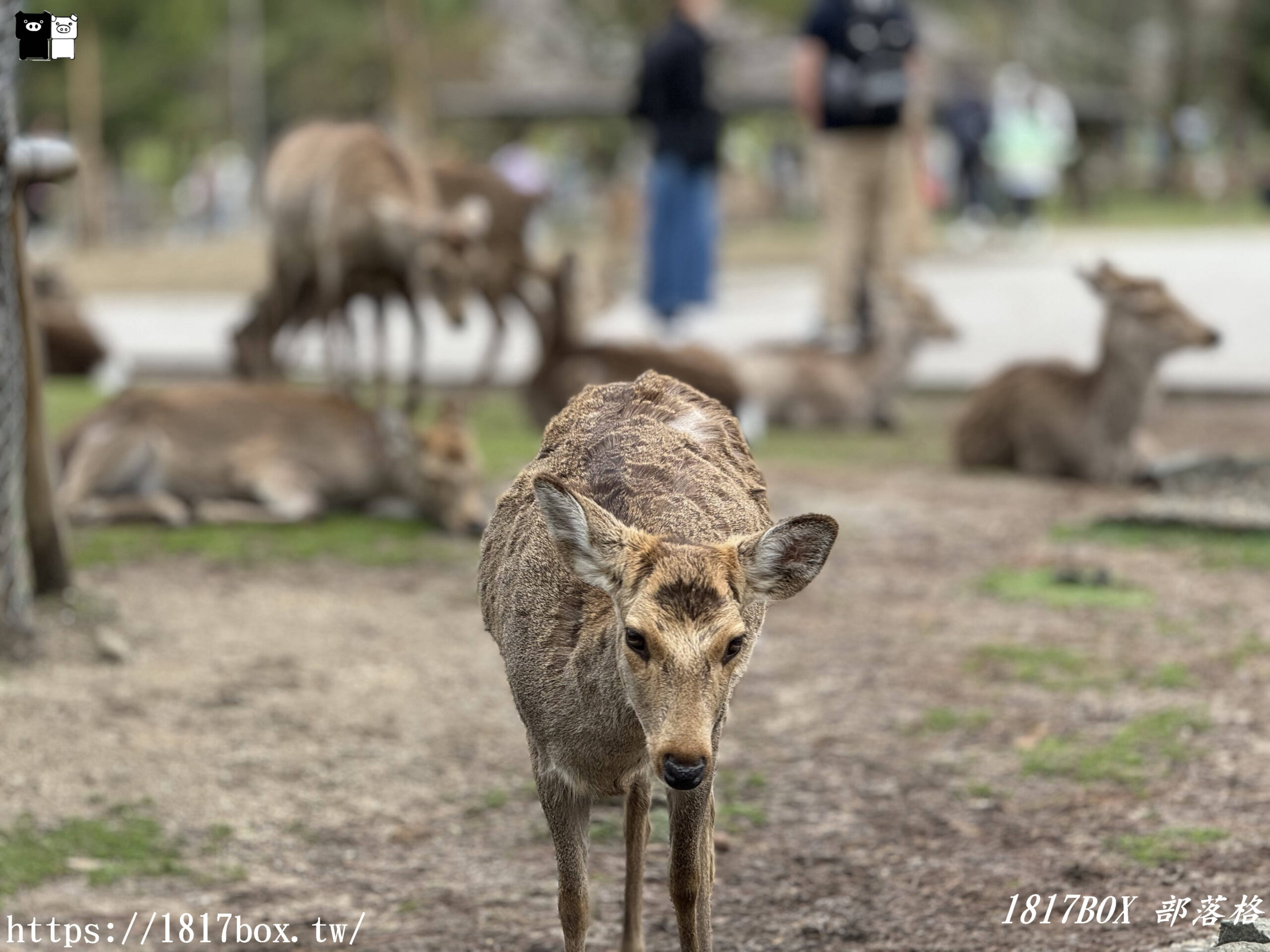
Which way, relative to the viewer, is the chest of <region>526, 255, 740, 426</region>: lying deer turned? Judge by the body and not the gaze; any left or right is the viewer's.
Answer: facing to the left of the viewer

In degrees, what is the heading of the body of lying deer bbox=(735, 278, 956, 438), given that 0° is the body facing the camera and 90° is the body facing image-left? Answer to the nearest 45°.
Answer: approximately 270°

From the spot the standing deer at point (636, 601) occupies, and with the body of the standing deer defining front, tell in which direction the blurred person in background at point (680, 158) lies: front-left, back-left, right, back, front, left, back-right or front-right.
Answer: back

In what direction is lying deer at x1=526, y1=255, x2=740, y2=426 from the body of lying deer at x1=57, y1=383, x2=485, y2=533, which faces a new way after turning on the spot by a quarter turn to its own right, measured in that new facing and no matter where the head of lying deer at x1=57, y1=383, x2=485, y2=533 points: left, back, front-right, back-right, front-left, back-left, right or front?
back-left

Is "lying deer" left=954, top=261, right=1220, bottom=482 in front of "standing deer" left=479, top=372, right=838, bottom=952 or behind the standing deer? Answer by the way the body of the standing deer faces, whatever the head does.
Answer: behind

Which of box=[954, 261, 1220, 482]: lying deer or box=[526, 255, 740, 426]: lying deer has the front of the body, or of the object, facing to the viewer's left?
box=[526, 255, 740, 426]: lying deer

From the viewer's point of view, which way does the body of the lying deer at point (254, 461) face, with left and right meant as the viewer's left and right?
facing to the right of the viewer

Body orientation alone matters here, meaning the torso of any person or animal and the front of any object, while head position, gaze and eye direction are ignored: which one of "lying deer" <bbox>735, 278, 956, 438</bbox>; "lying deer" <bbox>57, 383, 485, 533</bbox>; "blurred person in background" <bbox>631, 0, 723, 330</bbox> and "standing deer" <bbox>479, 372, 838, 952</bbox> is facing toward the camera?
the standing deer

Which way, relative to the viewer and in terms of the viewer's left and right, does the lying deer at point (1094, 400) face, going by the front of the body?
facing to the right of the viewer

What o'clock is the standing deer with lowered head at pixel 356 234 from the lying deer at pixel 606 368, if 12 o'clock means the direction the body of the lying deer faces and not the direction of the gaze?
The standing deer with lowered head is roughly at 1 o'clock from the lying deer.
